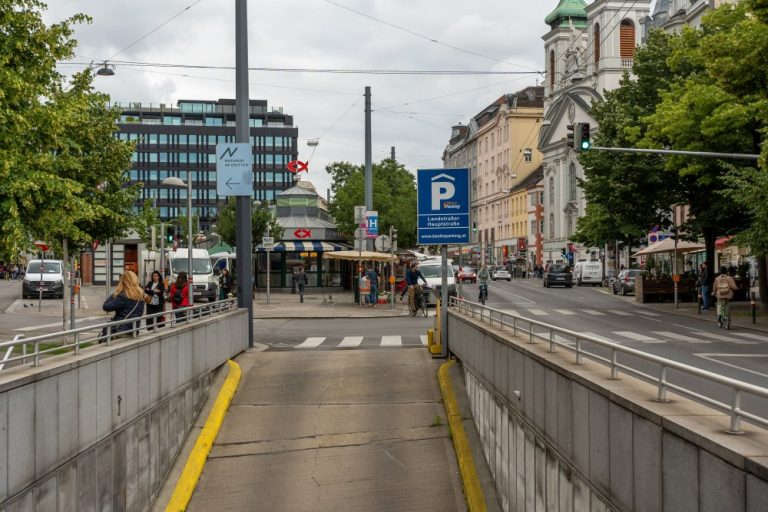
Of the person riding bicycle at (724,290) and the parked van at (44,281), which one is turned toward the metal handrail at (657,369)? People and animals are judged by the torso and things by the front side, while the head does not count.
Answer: the parked van

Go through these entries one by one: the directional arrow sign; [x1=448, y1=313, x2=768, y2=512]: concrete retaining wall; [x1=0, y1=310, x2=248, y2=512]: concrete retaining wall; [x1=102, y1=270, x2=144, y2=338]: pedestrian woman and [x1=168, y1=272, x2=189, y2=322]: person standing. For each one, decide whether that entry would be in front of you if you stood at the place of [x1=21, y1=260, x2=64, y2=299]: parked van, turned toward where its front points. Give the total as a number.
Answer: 5

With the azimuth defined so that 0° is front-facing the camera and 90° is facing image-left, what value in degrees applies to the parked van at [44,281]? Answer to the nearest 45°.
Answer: approximately 0°

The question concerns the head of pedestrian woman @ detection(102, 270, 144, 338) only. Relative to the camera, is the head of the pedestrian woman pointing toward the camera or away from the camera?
away from the camera

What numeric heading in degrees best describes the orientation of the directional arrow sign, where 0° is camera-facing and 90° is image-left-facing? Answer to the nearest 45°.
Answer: approximately 0°

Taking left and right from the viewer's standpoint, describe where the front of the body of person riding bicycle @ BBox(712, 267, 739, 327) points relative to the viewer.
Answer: facing away from the viewer

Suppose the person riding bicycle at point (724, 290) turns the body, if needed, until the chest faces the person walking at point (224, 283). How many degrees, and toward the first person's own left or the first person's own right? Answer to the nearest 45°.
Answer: approximately 90° to the first person's own left

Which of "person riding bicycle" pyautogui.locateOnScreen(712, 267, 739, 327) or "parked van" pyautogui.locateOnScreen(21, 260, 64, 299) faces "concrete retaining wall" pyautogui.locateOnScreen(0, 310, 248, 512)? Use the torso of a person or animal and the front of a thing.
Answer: the parked van
